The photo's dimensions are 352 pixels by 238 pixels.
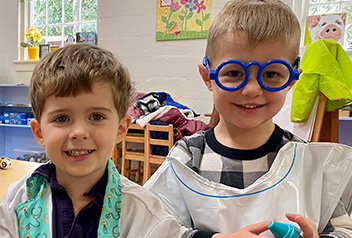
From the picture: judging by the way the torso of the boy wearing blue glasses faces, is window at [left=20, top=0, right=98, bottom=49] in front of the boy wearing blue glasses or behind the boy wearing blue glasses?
behind

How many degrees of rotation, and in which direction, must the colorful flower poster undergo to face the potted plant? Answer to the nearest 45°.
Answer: approximately 135° to its right

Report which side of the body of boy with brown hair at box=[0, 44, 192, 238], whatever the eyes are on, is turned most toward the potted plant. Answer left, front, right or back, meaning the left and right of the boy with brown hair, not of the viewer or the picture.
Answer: back

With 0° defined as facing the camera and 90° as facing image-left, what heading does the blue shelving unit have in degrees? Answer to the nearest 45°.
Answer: approximately 0°

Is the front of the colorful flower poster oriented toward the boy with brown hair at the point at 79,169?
yes

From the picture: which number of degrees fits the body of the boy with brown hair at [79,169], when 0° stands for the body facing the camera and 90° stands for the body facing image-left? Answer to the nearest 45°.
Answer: approximately 0°

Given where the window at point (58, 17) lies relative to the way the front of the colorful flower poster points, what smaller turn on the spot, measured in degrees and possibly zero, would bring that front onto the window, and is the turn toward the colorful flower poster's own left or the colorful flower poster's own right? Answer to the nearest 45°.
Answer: approximately 135° to the colorful flower poster's own right

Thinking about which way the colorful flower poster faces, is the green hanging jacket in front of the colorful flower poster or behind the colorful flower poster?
in front

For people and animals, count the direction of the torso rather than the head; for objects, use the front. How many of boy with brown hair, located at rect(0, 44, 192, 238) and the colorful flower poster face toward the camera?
2
